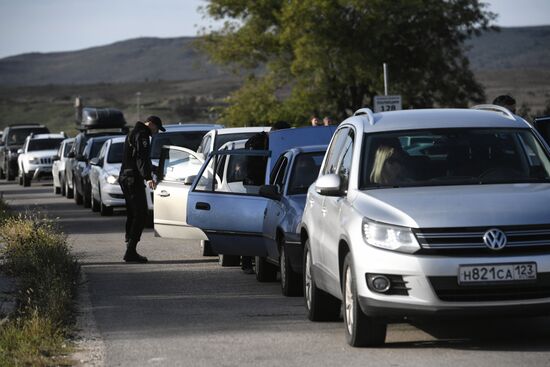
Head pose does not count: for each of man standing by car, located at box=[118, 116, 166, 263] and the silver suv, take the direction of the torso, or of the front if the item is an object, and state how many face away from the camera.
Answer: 0

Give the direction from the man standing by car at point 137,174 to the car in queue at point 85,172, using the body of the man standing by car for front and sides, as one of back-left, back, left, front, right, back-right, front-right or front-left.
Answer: left

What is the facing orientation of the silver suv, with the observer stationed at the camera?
facing the viewer and to the right of the viewer

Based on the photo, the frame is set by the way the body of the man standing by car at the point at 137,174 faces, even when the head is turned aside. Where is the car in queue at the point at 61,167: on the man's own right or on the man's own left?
on the man's own left

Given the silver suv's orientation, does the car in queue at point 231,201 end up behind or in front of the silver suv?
behind

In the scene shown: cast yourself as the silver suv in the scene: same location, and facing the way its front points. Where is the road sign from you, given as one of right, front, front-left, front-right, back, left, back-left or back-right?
back-left

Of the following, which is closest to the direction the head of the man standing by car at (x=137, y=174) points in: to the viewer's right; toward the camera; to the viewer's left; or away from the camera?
to the viewer's right

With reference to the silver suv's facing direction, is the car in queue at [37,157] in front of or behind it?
behind

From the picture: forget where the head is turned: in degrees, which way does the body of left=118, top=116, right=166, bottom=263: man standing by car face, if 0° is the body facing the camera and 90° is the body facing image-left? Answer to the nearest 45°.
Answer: approximately 270°

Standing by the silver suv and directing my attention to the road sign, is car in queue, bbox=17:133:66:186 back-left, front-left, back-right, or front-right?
front-left
